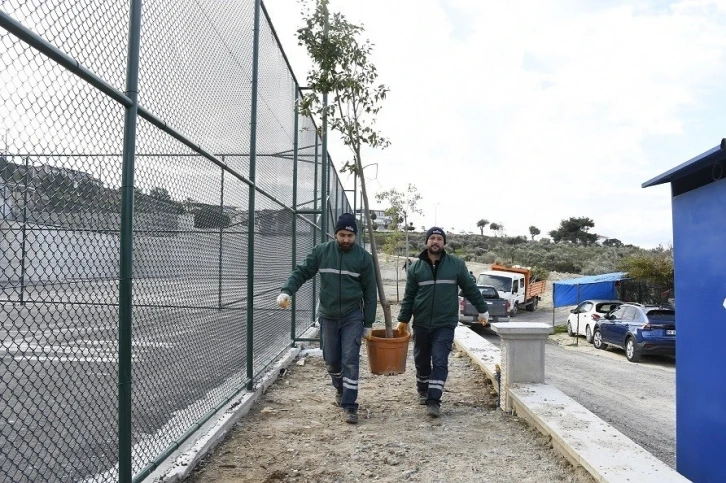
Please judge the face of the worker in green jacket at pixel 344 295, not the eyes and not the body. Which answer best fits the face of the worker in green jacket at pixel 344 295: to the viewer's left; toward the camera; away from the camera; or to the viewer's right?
toward the camera

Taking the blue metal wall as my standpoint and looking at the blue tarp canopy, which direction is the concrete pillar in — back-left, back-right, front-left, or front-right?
front-left

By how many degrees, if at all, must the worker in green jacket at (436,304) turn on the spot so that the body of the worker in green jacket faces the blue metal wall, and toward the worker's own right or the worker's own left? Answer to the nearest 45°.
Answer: approximately 45° to the worker's own left

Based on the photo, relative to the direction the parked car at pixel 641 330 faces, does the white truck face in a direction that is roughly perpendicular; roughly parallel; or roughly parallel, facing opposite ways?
roughly perpendicular

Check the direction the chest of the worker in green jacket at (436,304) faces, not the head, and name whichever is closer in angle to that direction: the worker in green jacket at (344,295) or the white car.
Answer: the worker in green jacket

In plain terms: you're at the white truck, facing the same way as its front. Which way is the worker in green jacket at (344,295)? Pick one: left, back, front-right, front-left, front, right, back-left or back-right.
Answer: front-left

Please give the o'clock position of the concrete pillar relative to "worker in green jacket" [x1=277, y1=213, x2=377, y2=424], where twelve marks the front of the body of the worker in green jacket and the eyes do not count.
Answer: The concrete pillar is roughly at 9 o'clock from the worker in green jacket.

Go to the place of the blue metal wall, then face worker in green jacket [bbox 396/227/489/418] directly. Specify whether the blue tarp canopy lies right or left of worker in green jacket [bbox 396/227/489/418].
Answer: right

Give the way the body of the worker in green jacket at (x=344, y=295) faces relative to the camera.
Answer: toward the camera
